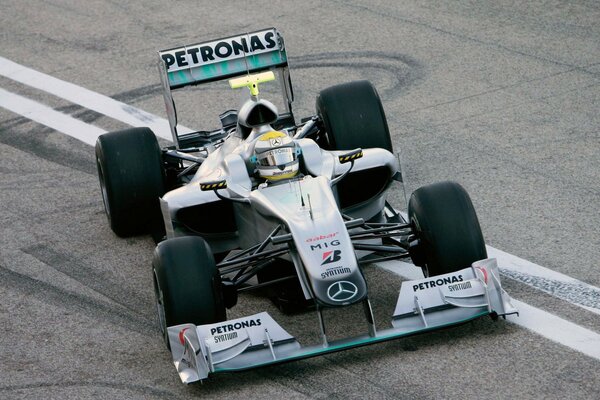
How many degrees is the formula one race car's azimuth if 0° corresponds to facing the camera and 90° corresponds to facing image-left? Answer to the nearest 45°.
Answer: approximately 0°
